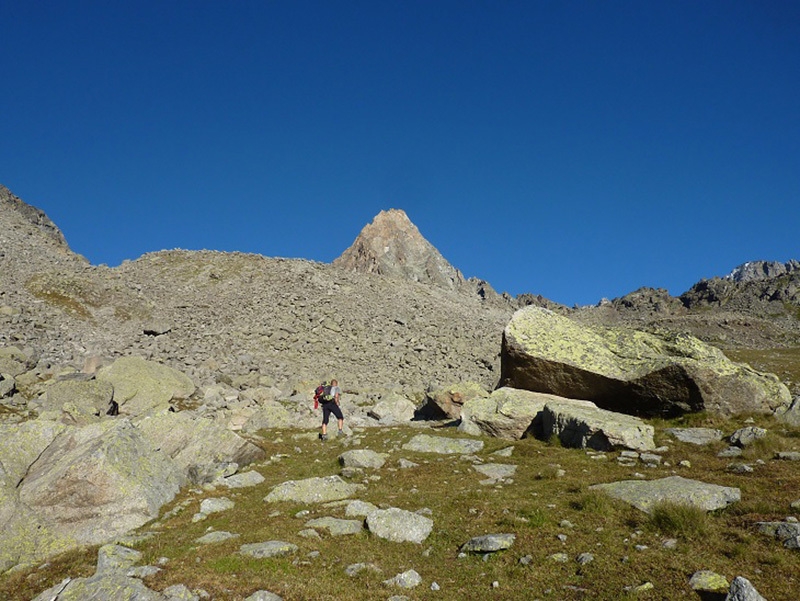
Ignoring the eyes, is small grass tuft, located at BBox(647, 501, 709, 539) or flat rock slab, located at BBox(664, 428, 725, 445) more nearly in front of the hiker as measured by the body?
the flat rock slab

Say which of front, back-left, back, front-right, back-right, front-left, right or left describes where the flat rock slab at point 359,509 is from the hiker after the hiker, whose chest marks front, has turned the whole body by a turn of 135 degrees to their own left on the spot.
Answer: left

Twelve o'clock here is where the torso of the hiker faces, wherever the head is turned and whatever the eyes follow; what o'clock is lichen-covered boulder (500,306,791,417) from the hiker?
The lichen-covered boulder is roughly at 2 o'clock from the hiker.

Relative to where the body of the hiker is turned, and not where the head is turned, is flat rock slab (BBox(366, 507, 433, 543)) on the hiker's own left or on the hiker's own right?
on the hiker's own right

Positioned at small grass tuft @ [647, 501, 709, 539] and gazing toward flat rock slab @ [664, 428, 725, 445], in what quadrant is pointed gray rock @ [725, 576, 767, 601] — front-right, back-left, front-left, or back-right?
back-right

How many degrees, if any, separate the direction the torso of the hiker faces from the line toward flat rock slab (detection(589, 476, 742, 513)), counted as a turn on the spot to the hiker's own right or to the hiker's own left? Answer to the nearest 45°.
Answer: approximately 90° to the hiker's own right

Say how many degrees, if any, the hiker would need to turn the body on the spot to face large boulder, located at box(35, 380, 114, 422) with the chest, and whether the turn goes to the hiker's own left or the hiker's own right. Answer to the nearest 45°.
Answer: approximately 135° to the hiker's own left

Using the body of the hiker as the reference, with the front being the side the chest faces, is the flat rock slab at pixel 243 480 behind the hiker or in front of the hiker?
behind

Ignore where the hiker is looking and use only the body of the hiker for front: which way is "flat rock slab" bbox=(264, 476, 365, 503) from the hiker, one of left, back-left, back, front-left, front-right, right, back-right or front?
back-right

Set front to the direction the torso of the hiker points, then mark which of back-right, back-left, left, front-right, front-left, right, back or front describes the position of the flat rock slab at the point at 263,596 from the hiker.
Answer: back-right

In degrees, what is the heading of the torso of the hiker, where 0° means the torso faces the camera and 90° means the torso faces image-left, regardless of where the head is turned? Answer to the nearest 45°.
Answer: approximately 225°
